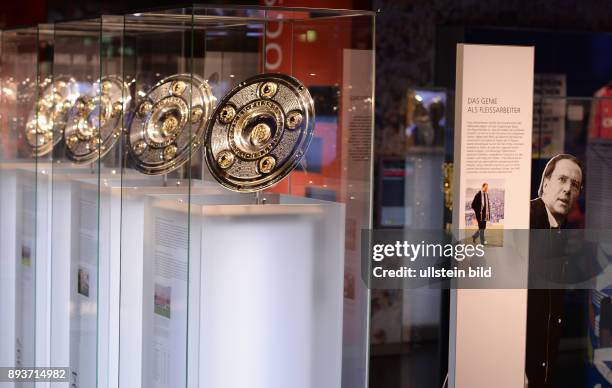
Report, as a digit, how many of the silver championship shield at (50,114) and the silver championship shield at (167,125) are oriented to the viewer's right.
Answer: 0

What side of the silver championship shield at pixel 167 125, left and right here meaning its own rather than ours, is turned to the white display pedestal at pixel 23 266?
right

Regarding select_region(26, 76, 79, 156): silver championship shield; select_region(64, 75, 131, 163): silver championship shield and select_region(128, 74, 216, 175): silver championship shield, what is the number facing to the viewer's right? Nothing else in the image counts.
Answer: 0
